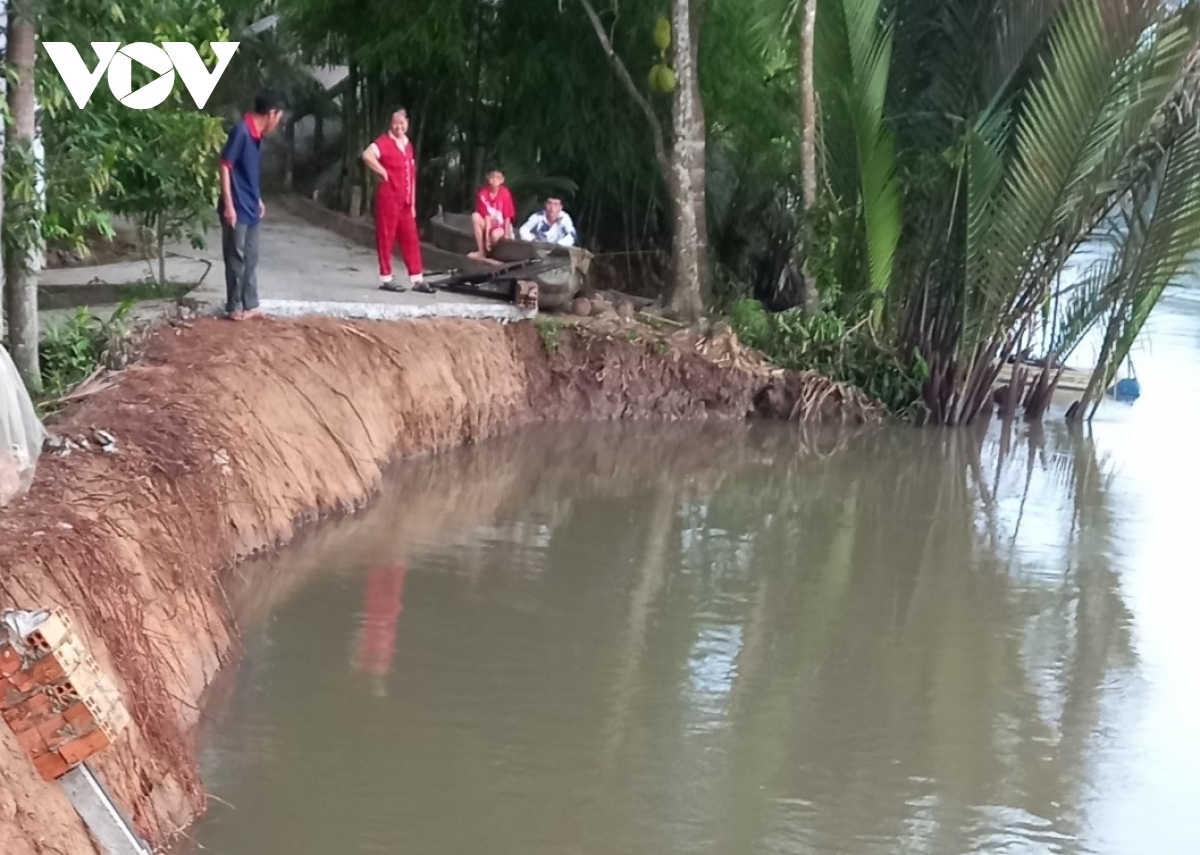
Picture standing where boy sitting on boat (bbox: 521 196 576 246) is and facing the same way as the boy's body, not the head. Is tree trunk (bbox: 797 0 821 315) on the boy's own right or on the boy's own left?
on the boy's own left

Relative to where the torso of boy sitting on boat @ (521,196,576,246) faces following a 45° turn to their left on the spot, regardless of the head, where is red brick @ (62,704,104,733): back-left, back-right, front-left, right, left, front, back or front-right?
front-right

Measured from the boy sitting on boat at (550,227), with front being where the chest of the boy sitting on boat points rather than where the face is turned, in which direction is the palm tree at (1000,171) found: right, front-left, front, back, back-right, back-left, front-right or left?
left

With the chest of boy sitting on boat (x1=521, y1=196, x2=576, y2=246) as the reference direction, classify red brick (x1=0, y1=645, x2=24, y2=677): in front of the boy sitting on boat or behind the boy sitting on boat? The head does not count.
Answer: in front

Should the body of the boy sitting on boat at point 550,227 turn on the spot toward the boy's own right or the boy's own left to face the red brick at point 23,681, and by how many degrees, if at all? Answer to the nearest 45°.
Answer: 0° — they already face it

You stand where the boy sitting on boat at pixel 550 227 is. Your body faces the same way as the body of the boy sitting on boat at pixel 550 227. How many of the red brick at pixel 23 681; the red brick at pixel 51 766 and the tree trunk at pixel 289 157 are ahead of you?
2

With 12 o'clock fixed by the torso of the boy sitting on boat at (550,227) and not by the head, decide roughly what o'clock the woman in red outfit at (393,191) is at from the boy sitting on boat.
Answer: The woman in red outfit is roughly at 1 o'clock from the boy sitting on boat.

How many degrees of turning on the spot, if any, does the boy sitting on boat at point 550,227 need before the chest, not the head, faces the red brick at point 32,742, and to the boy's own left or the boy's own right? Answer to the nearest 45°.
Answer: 0° — they already face it

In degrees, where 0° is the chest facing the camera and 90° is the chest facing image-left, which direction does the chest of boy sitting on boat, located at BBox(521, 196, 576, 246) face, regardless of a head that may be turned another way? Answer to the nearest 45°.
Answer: approximately 0°

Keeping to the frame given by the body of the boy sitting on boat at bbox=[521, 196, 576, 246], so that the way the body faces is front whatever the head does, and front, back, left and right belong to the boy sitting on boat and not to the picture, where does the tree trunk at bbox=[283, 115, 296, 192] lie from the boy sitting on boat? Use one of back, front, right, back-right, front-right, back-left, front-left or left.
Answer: back-right

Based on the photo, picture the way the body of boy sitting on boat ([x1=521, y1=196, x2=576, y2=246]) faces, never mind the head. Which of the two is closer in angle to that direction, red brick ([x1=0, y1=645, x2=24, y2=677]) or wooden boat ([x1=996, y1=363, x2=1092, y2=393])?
the red brick

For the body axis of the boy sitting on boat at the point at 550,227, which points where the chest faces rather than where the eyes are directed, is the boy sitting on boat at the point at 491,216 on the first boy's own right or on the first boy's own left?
on the first boy's own right
